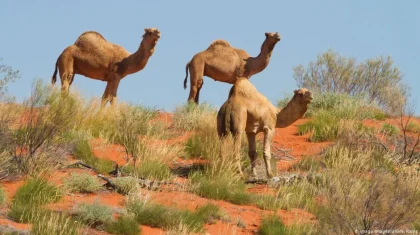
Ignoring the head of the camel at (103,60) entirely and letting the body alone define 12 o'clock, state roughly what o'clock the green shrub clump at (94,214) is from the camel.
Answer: The green shrub clump is roughly at 3 o'clock from the camel.

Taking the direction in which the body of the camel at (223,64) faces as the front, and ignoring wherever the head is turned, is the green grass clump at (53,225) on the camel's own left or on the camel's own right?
on the camel's own right

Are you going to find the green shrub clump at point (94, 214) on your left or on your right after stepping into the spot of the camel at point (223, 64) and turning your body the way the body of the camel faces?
on your right

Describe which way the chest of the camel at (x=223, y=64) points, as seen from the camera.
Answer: to the viewer's right

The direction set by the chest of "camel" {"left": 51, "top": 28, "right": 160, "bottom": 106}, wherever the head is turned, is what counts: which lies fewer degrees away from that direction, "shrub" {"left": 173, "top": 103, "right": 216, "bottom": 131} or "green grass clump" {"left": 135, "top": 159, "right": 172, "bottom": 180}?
the shrub

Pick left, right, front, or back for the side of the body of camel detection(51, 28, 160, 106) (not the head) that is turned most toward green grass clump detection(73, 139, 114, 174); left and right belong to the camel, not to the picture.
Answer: right

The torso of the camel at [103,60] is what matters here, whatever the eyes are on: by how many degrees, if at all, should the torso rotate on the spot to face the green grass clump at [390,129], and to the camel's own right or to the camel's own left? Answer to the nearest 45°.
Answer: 0° — it already faces it

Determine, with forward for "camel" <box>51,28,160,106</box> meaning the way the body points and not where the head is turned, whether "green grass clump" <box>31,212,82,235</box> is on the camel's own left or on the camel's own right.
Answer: on the camel's own right

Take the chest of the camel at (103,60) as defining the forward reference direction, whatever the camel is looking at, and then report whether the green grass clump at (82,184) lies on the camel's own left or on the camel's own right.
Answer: on the camel's own right

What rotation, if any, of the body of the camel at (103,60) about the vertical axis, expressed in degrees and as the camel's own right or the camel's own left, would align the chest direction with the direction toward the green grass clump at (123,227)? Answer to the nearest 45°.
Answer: approximately 90° to the camel's own right

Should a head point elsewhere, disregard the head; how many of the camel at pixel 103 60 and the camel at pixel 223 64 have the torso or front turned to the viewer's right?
2

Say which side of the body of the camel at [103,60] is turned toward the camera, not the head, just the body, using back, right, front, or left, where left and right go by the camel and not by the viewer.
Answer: right
